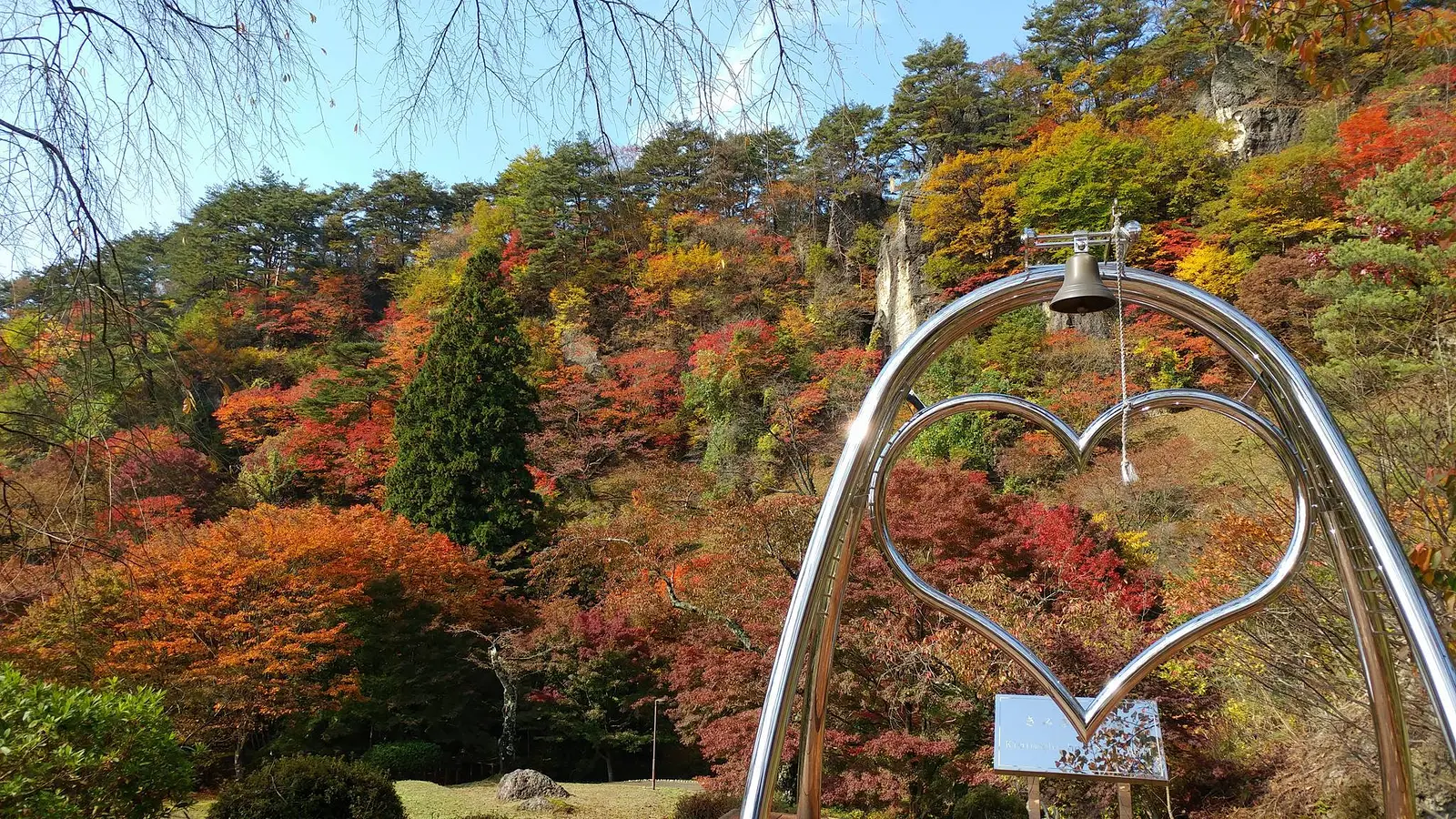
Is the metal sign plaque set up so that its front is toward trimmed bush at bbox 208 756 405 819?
no

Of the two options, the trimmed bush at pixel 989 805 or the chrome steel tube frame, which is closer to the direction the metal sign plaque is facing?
the chrome steel tube frame

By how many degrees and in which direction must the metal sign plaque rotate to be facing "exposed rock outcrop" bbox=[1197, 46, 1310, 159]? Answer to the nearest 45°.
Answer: approximately 180°

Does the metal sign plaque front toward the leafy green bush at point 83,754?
no

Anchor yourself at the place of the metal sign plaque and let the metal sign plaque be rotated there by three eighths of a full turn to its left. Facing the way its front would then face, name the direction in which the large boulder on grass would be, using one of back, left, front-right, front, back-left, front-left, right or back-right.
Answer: left

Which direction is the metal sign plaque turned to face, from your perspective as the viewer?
facing the viewer

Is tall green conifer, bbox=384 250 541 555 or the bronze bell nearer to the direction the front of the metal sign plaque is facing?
the bronze bell

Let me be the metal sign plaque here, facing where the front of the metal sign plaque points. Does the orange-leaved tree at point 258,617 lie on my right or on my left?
on my right

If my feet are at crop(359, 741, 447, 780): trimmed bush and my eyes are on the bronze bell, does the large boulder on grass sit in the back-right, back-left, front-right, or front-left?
front-left

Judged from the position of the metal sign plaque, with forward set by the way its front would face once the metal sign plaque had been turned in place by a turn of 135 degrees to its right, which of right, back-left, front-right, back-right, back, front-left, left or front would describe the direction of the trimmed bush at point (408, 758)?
front

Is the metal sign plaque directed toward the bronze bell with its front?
yes

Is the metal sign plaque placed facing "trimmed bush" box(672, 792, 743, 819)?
no

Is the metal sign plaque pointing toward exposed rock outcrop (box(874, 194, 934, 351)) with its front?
no

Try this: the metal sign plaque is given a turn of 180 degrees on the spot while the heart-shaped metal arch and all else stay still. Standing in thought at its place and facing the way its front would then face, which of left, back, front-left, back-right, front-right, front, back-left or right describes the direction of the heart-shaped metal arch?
back

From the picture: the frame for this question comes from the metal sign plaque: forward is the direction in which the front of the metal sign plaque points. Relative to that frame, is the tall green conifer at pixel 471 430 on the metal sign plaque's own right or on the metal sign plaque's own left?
on the metal sign plaque's own right

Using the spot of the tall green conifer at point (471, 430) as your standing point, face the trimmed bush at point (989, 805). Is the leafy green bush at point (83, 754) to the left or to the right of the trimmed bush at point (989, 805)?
right
